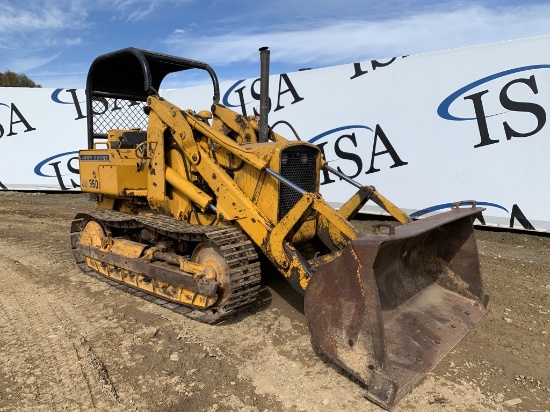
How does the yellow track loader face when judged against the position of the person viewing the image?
facing the viewer and to the right of the viewer

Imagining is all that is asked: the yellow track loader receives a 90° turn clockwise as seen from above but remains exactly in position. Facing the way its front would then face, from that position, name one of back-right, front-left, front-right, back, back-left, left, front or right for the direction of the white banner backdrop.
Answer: back

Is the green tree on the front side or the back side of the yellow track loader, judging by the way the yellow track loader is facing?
on the back side
